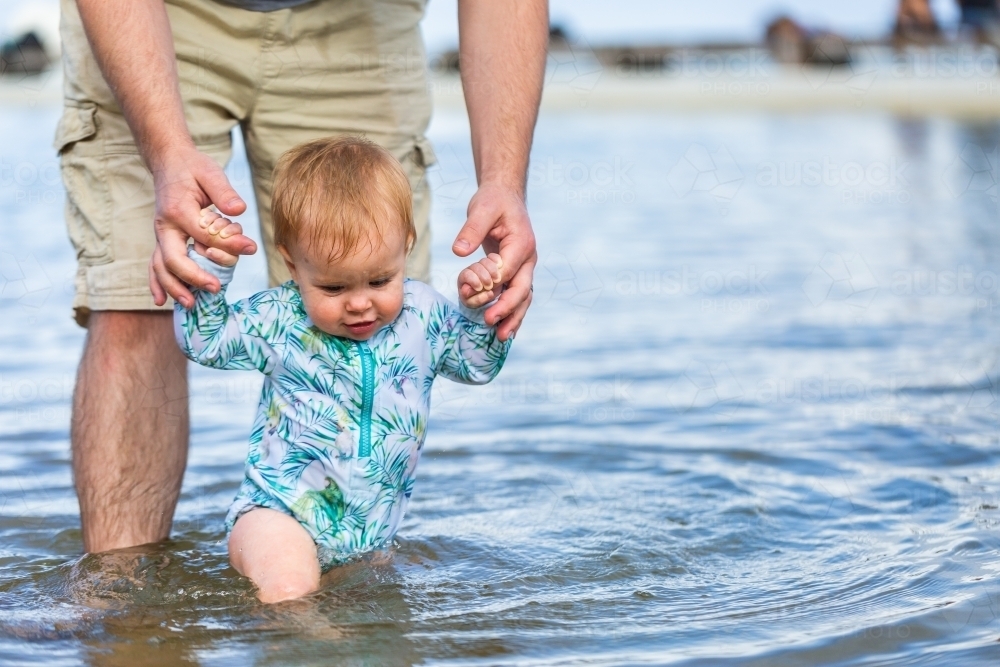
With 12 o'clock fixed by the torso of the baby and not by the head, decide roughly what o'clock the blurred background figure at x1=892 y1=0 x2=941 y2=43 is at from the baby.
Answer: The blurred background figure is roughly at 7 o'clock from the baby.

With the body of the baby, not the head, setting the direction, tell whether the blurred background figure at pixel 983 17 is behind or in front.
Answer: behind

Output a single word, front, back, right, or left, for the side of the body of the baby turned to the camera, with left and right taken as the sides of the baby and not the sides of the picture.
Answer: front
